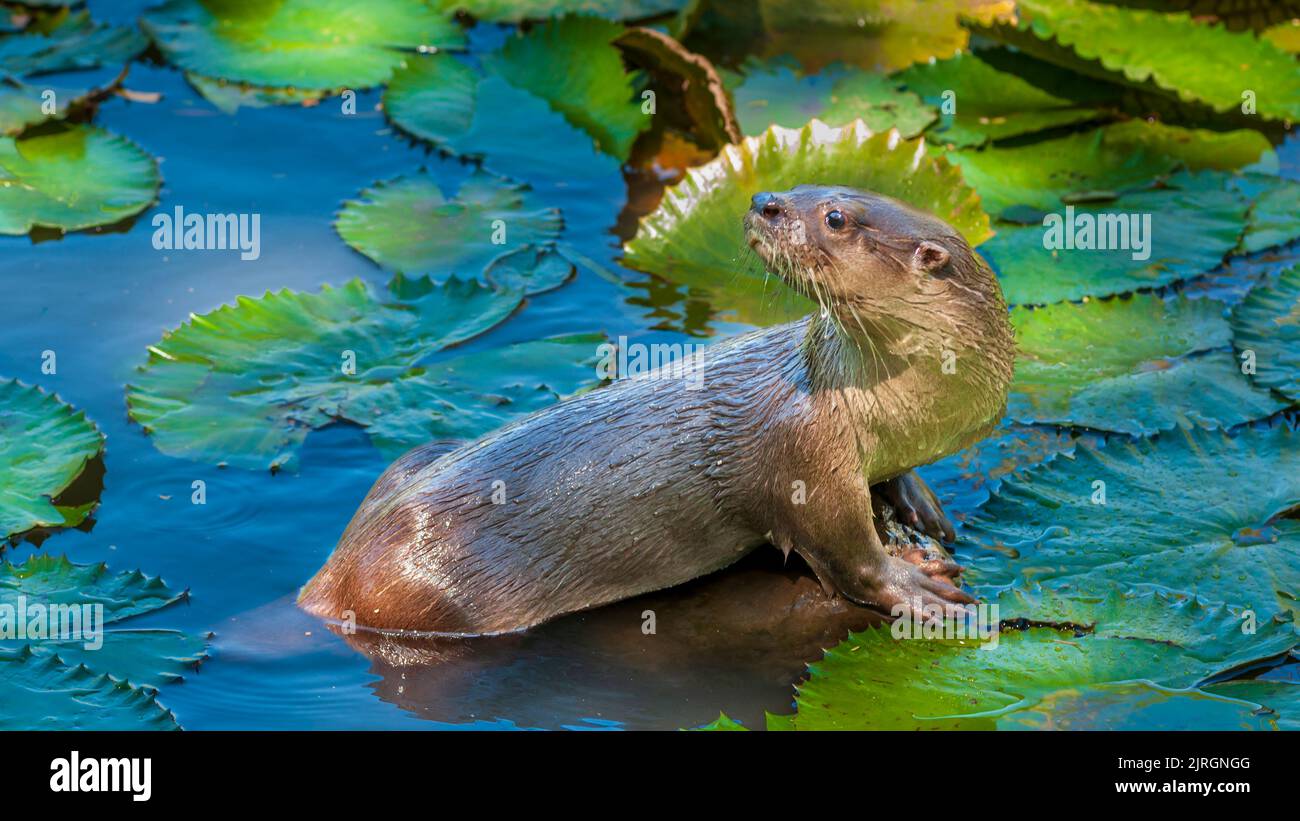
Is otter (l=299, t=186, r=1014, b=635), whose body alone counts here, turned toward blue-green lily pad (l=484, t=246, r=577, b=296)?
no

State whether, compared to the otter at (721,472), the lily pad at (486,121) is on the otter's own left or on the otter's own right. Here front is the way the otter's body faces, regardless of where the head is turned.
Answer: on the otter's own left

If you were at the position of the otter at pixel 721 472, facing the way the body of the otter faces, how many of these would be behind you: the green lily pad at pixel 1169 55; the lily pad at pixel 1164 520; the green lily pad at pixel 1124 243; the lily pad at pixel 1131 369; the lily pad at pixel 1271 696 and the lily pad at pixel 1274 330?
0

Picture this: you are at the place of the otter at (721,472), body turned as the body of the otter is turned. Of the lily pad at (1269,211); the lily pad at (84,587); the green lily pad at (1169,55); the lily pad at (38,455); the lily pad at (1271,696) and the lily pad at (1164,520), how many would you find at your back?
2

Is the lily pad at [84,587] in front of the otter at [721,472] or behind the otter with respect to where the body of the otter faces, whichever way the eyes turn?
behind

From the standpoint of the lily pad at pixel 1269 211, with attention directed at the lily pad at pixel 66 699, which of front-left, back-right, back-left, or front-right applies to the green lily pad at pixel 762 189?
front-right

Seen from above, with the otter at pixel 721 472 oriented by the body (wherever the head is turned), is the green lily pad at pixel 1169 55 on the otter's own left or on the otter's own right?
on the otter's own left

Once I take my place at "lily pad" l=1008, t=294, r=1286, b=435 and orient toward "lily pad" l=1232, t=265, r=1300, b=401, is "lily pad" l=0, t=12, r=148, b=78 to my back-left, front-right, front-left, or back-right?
back-left

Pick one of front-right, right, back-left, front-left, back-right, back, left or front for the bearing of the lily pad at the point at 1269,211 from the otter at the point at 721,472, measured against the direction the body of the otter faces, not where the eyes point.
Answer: front-left

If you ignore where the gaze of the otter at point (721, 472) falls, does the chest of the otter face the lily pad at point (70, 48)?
no

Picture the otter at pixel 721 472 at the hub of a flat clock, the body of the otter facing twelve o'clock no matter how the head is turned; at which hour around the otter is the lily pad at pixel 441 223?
The lily pad is roughly at 8 o'clock from the otter.

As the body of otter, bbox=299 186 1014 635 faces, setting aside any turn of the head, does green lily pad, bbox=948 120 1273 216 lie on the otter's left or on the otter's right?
on the otter's left

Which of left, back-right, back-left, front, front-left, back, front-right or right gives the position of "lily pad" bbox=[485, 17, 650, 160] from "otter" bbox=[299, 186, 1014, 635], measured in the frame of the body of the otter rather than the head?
left

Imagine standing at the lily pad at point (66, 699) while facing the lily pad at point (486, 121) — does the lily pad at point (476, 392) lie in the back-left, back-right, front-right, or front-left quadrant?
front-right

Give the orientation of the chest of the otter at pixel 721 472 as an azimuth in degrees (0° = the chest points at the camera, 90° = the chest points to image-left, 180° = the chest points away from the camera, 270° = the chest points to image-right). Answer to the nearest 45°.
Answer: approximately 270°

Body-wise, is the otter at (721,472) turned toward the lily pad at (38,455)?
no

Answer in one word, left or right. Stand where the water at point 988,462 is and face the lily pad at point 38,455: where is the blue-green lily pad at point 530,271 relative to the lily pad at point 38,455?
right

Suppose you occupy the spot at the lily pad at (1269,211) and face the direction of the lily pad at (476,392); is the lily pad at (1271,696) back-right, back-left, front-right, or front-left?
front-left

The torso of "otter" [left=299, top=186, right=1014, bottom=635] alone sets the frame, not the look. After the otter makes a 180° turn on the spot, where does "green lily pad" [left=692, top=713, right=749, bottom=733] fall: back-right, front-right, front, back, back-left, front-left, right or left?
left

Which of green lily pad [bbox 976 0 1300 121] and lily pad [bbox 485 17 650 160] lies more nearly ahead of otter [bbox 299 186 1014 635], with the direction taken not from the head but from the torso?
the green lily pad
